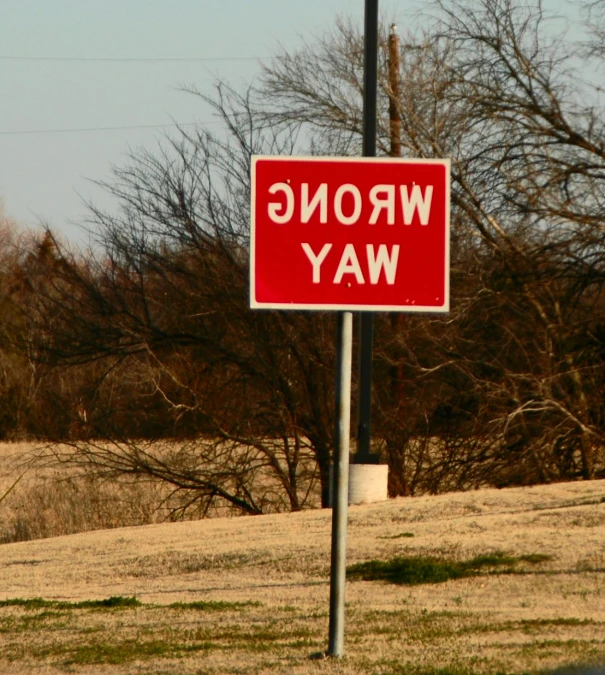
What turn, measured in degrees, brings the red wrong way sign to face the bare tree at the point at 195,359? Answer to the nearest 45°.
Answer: approximately 180°

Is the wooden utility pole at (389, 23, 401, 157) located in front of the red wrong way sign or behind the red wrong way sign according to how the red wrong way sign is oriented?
behind

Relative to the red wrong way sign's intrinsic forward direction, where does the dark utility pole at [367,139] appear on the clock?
The dark utility pole is roughly at 6 o'clock from the red wrong way sign.

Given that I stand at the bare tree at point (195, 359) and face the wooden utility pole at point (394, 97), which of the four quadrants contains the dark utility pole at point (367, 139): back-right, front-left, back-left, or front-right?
front-right

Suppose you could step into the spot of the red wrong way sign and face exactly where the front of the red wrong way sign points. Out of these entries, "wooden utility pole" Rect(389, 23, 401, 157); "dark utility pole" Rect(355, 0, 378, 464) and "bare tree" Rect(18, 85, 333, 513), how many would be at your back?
3

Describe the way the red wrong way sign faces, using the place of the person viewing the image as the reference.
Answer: facing the viewer
